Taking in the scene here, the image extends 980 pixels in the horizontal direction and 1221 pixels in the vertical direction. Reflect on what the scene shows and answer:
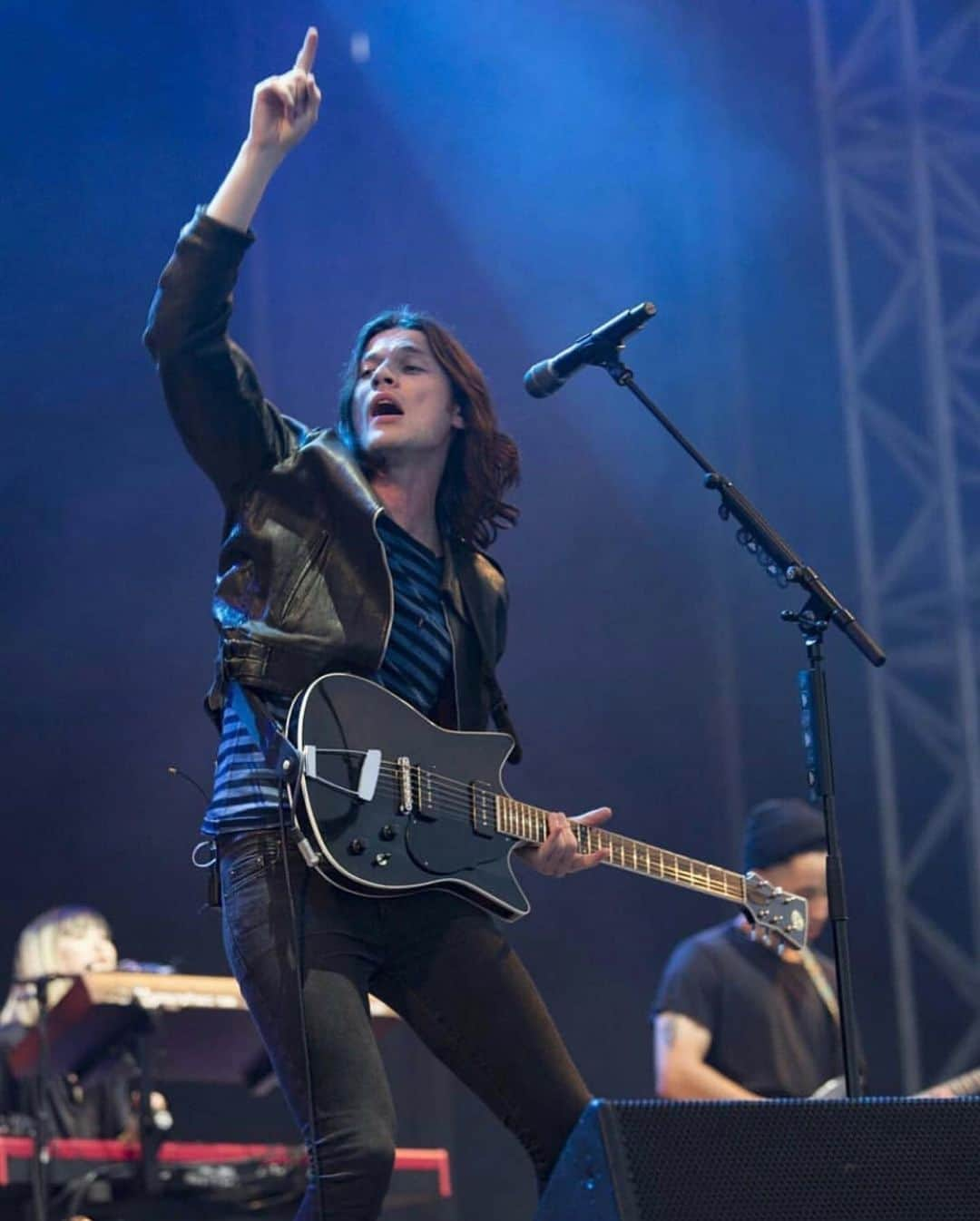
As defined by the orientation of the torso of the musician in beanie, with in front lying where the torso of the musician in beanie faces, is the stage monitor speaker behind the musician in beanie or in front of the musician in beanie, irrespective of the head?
in front

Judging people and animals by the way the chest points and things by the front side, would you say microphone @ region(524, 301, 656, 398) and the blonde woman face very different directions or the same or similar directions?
very different directions

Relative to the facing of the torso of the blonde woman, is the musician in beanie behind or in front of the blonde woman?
in front

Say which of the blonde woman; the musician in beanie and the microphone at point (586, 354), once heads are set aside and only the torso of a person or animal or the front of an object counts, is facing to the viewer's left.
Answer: the microphone

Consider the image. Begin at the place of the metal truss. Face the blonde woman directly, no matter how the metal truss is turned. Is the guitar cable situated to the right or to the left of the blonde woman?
left

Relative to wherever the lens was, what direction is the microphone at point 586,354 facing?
facing to the left of the viewer

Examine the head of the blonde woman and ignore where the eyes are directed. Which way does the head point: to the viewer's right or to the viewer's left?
to the viewer's right
